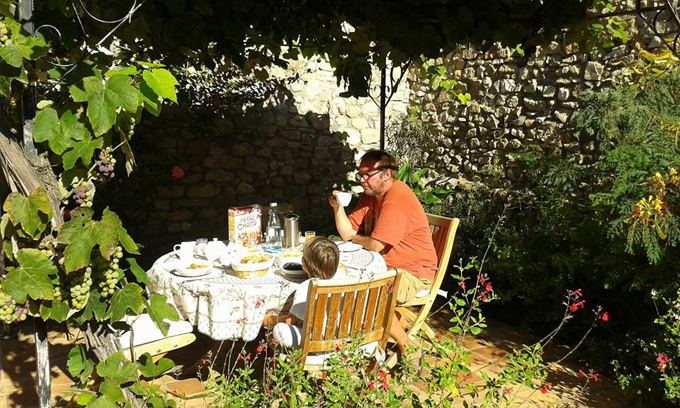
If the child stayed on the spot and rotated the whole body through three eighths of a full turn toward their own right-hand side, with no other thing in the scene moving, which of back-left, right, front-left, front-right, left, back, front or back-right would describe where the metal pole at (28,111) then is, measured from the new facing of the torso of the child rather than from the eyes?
back-right

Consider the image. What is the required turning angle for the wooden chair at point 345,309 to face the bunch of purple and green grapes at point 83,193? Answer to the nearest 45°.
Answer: approximately 90° to its left

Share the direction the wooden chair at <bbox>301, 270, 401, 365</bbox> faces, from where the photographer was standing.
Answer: facing away from the viewer and to the left of the viewer

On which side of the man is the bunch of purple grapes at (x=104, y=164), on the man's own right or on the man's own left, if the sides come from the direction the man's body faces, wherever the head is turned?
on the man's own left

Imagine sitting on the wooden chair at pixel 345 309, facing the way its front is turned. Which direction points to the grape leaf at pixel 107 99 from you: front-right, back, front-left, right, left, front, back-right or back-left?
left

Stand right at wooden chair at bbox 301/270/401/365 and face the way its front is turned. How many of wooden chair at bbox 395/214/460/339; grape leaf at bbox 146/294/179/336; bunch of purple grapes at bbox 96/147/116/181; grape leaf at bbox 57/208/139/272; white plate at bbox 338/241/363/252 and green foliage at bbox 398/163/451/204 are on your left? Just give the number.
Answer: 3

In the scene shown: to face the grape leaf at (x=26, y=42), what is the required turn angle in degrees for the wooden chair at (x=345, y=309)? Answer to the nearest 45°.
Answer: approximately 90° to its left

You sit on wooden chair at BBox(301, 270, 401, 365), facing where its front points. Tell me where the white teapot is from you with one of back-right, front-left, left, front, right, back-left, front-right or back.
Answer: front

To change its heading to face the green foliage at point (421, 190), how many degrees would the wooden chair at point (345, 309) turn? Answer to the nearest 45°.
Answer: approximately 45° to its right

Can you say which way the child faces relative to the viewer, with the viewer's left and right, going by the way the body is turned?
facing away from the viewer and to the left of the viewer

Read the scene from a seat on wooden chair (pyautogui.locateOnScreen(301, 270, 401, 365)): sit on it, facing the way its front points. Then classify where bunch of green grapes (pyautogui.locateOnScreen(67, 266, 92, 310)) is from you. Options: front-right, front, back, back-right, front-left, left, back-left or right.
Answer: left

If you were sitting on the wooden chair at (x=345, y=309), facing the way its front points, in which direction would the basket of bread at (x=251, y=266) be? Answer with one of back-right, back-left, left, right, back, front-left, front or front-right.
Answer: front

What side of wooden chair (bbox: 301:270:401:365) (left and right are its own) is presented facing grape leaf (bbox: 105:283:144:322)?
left

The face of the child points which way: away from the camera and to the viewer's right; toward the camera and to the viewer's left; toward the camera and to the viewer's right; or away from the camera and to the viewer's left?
away from the camera and to the viewer's left

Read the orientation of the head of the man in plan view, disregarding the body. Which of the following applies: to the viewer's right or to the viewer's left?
to the viewer's left

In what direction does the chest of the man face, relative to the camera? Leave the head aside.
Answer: to the viewer's left

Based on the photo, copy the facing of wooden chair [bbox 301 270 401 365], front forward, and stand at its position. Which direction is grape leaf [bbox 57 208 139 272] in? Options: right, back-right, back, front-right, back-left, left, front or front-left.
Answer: left
